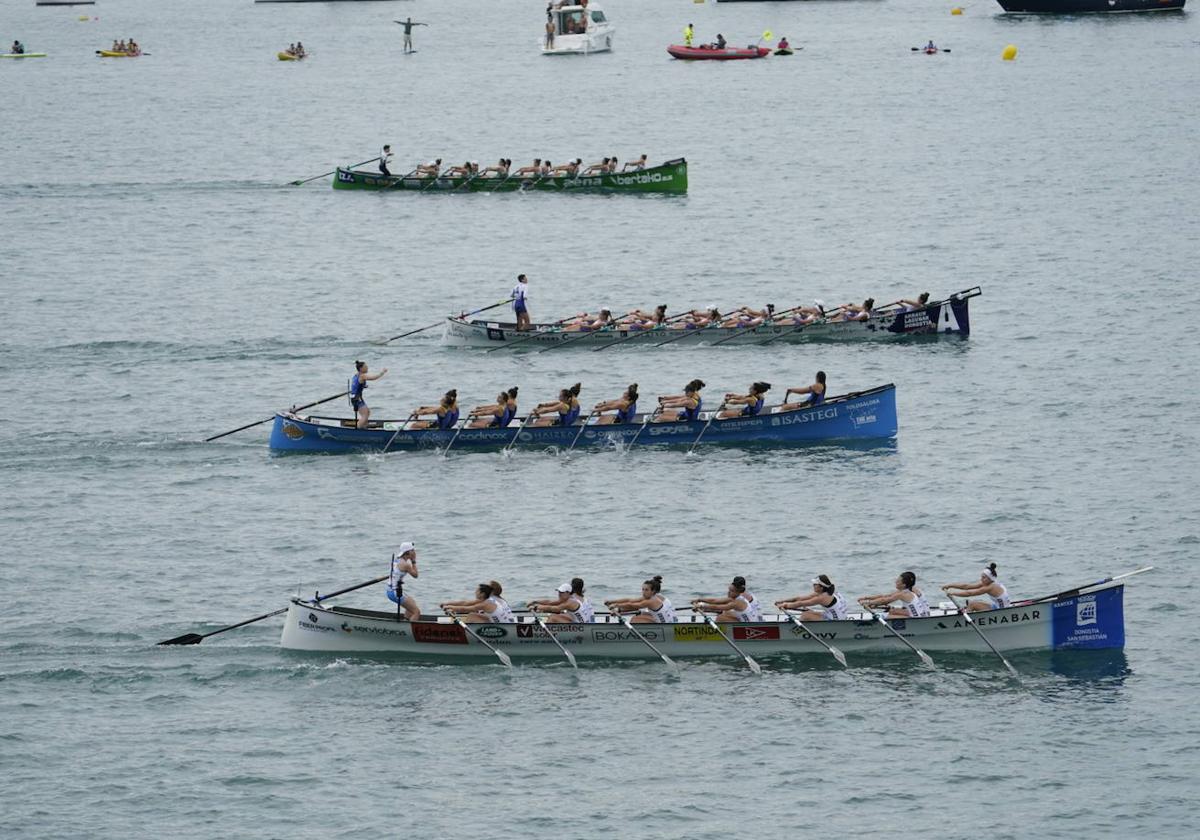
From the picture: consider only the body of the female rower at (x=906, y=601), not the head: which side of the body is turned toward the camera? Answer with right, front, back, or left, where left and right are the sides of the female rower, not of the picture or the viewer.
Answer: left

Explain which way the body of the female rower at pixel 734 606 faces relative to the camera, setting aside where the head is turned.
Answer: to the viewer's left

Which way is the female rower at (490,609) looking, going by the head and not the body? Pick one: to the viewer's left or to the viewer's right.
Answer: to the viewer's left

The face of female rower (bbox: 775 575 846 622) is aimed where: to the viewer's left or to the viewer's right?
to the viewer's left

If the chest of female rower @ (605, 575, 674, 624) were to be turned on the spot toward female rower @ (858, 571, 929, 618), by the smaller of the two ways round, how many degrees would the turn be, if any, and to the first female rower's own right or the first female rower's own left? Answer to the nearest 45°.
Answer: approximately 180°

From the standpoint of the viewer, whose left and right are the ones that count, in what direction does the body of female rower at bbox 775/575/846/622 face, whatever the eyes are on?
facing to the left of the viewer

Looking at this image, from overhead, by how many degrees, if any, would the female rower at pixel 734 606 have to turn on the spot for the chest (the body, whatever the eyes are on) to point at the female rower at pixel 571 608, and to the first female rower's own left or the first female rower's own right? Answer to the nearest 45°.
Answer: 0° — they already face them

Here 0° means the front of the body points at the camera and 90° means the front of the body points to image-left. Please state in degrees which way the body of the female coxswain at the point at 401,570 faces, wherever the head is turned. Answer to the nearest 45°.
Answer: approximately 270°

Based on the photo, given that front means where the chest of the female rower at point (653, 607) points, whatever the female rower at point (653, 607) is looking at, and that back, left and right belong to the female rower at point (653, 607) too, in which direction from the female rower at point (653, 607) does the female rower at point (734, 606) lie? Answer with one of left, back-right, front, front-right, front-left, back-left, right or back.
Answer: back

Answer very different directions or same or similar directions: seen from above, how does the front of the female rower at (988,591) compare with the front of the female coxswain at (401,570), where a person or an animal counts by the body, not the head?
very different directions

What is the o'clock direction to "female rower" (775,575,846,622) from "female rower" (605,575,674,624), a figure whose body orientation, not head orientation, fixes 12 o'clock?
"female rower" (775,575,846,622) is roughly at 6 o'clock from "female rower" (605,575,674,624).

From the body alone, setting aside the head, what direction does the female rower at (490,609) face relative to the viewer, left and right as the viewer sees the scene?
facing to the left of the viewer

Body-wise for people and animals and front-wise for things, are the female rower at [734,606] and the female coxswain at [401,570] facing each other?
yes

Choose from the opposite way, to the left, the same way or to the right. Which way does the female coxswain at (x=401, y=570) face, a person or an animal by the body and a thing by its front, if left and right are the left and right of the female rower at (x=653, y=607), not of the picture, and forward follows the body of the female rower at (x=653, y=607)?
the opposite way

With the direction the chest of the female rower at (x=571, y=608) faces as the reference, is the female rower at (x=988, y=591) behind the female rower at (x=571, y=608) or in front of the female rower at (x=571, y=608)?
behind
